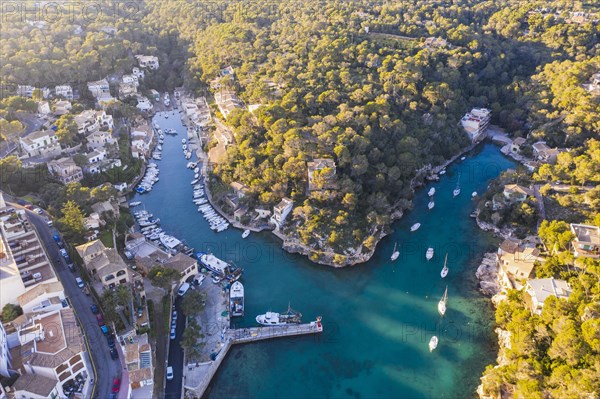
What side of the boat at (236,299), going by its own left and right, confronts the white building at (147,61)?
front

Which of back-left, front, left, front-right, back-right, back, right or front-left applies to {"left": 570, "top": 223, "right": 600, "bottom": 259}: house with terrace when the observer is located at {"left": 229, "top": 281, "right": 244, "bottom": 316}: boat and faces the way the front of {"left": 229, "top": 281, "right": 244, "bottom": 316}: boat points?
right

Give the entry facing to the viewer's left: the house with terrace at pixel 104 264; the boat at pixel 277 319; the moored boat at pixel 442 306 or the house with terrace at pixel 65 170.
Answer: the boat

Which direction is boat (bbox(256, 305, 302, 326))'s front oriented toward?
to the viewer's left

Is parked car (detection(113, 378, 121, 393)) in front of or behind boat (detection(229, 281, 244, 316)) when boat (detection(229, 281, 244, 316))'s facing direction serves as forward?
behind

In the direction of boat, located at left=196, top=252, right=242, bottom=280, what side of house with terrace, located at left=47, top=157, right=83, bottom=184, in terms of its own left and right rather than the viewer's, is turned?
front

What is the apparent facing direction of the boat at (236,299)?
away from the camera

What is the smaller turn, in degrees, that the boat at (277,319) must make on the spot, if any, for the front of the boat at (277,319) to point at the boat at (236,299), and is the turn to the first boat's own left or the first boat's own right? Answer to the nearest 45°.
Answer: approximately 45° to the first boat's own right

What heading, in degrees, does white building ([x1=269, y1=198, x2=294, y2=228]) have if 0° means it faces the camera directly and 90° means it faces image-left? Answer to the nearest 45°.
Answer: approximately 45°

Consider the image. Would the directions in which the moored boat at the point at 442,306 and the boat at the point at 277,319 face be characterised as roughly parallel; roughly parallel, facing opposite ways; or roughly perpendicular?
roughly perpendicular

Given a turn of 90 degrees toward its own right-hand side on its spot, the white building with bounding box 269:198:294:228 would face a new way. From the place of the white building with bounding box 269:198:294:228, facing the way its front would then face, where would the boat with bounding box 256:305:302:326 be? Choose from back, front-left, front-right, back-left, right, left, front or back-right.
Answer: back-left

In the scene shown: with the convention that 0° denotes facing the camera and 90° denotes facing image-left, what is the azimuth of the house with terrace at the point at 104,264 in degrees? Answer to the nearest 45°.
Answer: approximately 315°

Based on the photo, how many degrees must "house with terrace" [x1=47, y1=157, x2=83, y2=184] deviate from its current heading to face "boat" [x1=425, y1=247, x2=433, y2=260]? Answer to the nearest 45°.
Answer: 0° — it already faces it
